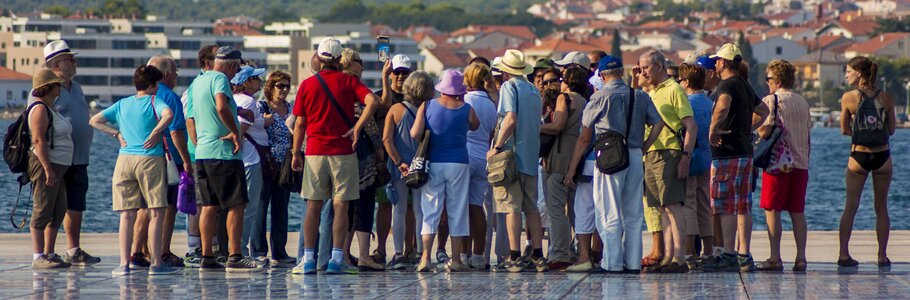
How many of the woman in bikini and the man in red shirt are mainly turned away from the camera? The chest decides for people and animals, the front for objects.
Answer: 2

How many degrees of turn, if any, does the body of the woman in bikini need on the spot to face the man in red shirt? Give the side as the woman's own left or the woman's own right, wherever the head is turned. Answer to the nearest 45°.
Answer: approximately 135° to the woman's own left

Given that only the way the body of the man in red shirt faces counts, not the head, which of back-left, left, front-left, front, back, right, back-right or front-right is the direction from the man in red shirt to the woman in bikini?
right

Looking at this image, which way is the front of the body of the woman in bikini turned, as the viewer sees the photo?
away from the camera

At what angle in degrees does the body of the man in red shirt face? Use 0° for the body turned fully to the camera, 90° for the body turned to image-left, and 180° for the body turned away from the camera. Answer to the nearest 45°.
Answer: approximately 180°
